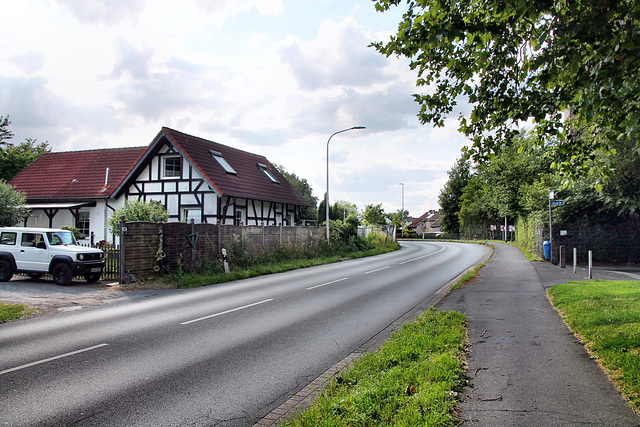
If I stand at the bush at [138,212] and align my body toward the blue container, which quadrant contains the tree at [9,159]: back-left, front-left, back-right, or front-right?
back-left

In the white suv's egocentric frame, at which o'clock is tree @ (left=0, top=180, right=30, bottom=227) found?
The tree is roughly at 7 o'clock from the white suv.

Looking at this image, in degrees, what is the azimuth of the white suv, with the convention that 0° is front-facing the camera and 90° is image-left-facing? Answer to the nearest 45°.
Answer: approximately 315°

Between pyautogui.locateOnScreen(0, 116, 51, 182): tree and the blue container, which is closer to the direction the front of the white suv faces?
the blue container

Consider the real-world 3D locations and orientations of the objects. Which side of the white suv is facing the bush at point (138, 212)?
left

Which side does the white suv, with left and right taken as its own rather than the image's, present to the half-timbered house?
left

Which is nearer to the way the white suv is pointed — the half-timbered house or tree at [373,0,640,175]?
the tree

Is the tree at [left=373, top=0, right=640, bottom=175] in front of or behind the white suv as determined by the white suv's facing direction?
in front

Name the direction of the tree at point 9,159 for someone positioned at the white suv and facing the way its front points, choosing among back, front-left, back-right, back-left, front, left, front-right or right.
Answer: back-left

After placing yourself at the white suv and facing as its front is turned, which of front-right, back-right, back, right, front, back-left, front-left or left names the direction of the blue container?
front-left
